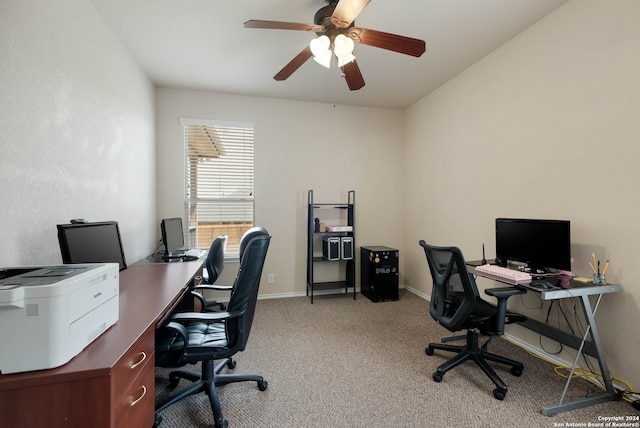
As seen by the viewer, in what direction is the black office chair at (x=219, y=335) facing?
to the viewer's left

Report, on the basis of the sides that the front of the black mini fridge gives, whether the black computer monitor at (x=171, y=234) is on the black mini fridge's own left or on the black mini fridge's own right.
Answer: on the black mini fridge's own right

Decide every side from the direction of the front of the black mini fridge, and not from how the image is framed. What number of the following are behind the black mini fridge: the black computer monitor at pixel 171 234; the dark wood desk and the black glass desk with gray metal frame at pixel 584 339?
0

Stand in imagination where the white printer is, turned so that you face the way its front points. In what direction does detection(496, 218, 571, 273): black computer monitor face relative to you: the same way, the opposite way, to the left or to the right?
the opposite way

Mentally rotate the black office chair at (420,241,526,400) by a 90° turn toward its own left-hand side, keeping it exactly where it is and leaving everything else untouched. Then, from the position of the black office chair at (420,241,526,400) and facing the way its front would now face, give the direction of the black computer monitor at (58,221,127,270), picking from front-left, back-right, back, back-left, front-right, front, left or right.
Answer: left

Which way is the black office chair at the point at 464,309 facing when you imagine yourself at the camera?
facing away from the viewer and to the right of the viewer

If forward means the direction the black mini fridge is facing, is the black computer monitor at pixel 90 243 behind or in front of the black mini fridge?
in front

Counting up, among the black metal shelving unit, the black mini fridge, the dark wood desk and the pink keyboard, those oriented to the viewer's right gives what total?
1

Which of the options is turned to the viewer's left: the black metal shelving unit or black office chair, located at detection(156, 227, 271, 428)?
the black office chair

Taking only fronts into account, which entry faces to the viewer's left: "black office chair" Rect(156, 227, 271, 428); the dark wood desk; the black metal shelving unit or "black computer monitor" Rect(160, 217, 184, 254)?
the black office chair

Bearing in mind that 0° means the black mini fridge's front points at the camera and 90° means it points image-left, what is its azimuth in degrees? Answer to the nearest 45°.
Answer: approximately 0°

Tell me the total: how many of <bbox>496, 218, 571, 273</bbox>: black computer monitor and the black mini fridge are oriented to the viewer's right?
0

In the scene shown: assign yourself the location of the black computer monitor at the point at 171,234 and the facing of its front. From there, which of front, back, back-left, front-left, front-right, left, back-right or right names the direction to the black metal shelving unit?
front-left

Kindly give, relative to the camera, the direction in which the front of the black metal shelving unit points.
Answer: facing the viewer

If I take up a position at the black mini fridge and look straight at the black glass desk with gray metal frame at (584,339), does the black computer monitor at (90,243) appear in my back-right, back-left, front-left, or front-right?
front-right

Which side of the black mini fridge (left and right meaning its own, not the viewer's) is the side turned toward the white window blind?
right

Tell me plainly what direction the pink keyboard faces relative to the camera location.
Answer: facing the viewer and to the left of the viewer

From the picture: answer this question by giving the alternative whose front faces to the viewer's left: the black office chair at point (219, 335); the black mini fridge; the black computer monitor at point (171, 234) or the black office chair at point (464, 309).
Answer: the black office chair at point (219, 335)

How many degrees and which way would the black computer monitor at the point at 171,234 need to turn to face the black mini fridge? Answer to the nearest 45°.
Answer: approximately 45° to its left

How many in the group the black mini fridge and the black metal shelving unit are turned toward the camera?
2

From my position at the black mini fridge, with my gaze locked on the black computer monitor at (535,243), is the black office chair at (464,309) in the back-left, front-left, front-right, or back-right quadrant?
front-right

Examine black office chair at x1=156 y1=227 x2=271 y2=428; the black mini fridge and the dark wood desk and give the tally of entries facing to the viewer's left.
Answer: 1
